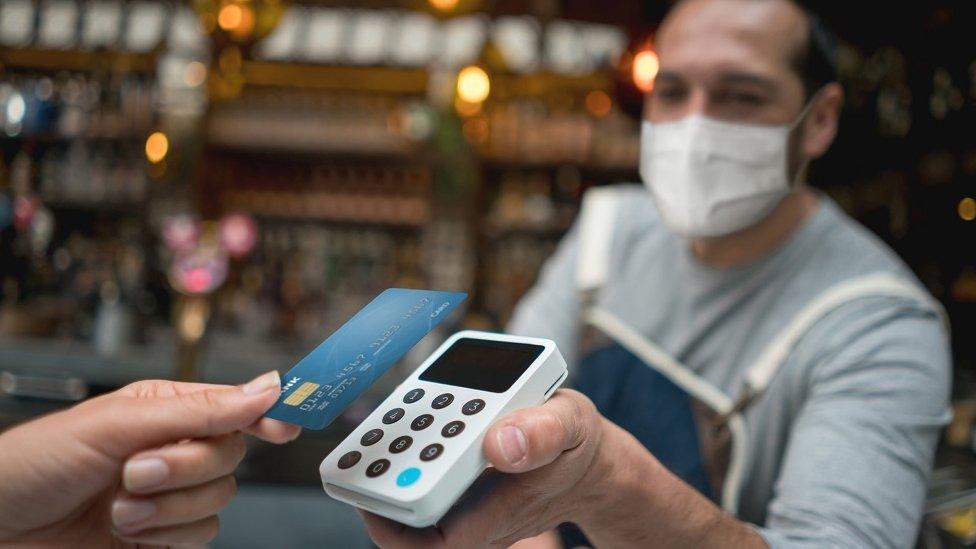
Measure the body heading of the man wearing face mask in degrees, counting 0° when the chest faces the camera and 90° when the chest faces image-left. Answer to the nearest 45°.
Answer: approximately 45°
